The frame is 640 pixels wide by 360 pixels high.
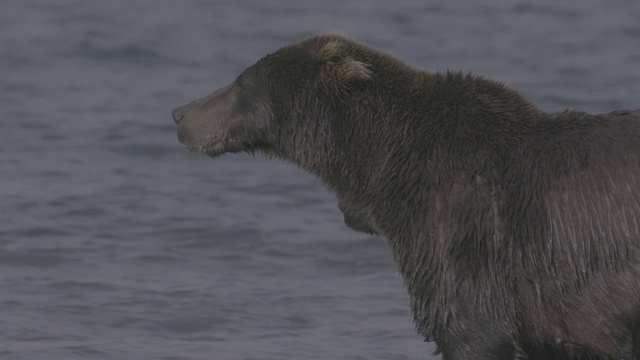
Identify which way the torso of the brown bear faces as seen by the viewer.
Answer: to the viewer's left
